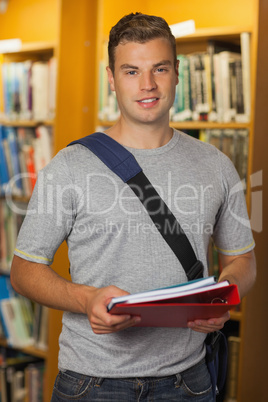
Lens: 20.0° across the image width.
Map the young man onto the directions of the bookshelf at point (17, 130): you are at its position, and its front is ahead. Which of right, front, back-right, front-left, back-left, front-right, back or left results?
front-left

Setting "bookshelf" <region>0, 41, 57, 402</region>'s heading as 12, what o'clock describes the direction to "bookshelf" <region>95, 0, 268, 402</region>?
"bookshelf" <region>95, 0, 268, 402</region> is roughly at 9 o'clock from "bookshelf" <region>0, 41, 57, 402</region>.

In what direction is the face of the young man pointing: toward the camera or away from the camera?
toward the camera

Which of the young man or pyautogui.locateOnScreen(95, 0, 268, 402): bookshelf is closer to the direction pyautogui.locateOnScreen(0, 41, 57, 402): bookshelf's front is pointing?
the young man

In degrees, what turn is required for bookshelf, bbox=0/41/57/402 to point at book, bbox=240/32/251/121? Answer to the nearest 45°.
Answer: approximately 90° to its left

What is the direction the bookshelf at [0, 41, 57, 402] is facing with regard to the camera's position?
facing the viewer and to the left of the viewer

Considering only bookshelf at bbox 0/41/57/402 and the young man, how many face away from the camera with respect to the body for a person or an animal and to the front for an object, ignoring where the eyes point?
0

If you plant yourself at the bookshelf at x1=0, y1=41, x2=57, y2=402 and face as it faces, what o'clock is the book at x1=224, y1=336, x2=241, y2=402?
The book is roughly at 9 o'clock from the bookshelf.

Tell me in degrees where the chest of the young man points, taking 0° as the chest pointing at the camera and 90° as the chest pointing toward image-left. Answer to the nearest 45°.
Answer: approximately 0°

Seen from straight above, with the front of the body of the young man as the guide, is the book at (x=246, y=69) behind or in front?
behind
